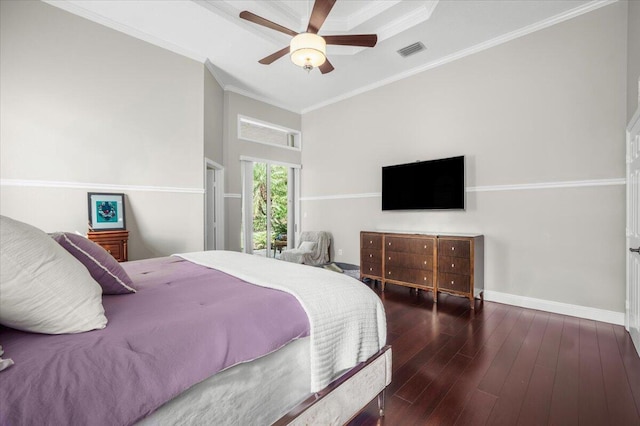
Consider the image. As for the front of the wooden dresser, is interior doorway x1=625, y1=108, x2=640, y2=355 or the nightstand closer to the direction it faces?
the nightstand

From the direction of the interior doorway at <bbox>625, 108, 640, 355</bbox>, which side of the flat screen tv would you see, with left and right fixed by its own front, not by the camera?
left

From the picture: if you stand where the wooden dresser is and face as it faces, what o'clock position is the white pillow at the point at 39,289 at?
The white pillow is roughly at 11 o'clock from the wooden dresser.

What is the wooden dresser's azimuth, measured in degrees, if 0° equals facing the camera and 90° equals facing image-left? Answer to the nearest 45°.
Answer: approximately 45°

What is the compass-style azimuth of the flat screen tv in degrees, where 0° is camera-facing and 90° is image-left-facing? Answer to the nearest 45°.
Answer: approximately 45°

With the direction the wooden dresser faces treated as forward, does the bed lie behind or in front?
in front

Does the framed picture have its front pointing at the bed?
yes

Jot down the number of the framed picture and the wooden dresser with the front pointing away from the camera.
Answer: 0

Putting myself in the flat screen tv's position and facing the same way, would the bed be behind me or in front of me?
in front

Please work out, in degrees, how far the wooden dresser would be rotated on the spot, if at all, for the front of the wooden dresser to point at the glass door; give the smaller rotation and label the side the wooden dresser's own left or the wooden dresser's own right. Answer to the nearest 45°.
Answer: approximately 45° to the wooden dresser's own right
